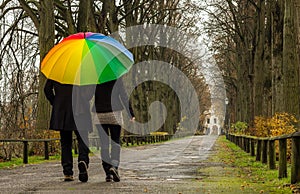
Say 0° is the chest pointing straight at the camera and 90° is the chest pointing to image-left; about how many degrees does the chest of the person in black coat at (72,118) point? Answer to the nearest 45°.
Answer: approximately 180°

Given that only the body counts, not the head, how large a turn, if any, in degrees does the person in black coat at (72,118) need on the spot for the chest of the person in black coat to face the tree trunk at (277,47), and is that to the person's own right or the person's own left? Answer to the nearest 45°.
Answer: approximately 45° to the person's own right

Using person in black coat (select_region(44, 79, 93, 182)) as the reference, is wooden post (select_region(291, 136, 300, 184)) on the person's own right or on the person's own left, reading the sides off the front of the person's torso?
on the person's own right

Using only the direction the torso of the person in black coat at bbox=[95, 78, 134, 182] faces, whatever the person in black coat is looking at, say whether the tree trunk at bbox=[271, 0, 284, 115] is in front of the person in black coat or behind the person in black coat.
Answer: in front

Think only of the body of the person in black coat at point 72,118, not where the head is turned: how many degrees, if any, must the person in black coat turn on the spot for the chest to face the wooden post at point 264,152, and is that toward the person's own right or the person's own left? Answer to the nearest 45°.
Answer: approximately 45° to the person's own right

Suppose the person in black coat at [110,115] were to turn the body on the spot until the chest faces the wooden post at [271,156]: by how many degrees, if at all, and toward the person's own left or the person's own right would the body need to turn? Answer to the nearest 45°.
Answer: approximately 45° to the person's own right

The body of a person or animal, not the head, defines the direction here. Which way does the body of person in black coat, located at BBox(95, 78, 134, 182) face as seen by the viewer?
away from the camera

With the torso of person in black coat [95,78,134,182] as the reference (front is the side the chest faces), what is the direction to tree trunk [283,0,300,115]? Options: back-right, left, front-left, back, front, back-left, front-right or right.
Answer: front-right

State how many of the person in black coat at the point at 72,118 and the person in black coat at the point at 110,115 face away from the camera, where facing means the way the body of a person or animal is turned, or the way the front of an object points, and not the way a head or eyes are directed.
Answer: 2
